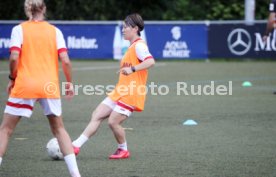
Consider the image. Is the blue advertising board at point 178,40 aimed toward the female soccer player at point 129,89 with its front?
yes

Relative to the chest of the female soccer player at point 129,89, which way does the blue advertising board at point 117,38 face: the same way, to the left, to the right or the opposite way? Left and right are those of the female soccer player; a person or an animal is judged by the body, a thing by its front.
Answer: to the left

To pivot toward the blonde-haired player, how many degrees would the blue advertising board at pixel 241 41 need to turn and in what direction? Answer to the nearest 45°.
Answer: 0° — it already faces them

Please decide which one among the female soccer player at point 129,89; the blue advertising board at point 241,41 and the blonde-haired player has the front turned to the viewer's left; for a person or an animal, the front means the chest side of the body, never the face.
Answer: the female soccer player

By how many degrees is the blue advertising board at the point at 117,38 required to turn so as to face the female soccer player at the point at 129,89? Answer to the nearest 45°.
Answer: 0° — it already faces them

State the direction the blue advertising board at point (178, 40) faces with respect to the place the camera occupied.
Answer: facing the viewer

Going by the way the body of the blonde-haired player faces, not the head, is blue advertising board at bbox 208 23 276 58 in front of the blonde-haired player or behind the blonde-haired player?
in front

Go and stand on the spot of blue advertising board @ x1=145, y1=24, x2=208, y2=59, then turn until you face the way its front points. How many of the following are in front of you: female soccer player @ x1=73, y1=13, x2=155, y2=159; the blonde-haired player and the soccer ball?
3

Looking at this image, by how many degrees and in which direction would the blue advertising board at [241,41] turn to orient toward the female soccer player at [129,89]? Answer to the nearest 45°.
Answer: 0° — it already faces them

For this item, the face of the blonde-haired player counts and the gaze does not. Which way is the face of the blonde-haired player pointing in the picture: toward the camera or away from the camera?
away from the camera

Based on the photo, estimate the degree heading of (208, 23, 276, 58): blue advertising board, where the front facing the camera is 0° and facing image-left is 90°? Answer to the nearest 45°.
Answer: approximately 0°

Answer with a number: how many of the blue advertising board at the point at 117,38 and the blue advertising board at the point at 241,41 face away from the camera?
0

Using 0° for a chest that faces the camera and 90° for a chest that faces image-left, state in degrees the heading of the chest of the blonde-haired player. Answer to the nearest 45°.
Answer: approximately 180°

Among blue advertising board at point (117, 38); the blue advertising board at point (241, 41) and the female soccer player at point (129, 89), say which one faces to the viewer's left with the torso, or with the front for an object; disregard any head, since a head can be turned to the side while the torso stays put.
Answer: the female soccer player

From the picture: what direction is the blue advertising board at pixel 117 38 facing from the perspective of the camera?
toward the camera

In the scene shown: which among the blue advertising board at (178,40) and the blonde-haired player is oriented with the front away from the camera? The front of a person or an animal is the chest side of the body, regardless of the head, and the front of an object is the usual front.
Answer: the blonde-haired player
